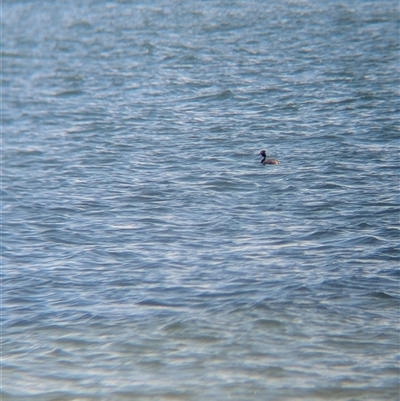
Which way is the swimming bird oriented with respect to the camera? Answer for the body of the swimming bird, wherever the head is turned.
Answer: to the viewer's left
